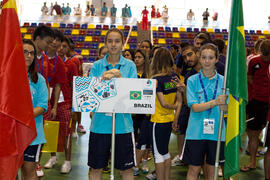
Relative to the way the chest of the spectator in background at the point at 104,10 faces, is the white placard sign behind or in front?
in front

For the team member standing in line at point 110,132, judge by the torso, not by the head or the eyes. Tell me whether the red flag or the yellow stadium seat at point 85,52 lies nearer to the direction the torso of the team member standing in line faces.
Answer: the red flag

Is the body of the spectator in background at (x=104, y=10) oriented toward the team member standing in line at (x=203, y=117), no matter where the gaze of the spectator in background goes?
yes

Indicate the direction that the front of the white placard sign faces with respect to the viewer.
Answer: facing the viewer

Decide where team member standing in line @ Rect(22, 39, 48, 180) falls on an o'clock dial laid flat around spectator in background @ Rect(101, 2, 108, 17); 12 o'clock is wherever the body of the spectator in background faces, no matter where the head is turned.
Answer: The team member standing in line is roughly at 12 o'clock from the spectator in background.

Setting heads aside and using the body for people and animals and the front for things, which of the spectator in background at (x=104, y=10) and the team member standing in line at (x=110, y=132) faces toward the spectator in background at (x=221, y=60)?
the spectator in background at (x=104, y=10)

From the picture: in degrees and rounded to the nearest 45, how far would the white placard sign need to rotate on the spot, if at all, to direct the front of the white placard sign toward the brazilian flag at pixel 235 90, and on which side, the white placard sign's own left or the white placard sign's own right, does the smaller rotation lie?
approximately 90° to the white placard sign's own left

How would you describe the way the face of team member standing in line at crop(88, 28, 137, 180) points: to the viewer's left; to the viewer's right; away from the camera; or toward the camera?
toward the camera

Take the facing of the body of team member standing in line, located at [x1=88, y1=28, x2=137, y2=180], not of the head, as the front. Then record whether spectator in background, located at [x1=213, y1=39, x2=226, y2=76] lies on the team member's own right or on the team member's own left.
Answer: on the team member's own left

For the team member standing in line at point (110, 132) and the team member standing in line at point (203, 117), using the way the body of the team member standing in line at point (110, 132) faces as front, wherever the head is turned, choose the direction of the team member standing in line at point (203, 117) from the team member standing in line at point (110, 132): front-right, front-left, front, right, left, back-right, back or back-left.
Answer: left

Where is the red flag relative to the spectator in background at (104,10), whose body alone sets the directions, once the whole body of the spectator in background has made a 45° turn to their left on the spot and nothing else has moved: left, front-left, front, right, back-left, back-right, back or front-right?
front-right

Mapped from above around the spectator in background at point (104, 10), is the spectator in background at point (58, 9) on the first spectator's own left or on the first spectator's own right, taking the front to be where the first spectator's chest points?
on the first spectator's own right

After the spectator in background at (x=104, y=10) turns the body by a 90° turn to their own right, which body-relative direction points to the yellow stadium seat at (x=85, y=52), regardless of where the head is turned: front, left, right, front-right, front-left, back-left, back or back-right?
left

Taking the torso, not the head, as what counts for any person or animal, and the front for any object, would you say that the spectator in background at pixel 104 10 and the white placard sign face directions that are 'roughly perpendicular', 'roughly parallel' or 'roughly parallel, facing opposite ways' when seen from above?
roughly parallel

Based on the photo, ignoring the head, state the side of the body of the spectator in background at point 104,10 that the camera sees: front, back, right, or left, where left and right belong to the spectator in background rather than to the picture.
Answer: front

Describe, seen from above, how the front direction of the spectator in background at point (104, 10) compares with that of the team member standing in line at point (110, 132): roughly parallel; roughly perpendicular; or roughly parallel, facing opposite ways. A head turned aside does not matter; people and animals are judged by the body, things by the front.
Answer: roughly parallel

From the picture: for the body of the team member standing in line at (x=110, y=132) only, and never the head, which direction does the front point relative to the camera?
toward the camera

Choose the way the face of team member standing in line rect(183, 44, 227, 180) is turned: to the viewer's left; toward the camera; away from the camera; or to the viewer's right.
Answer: toward the camera
